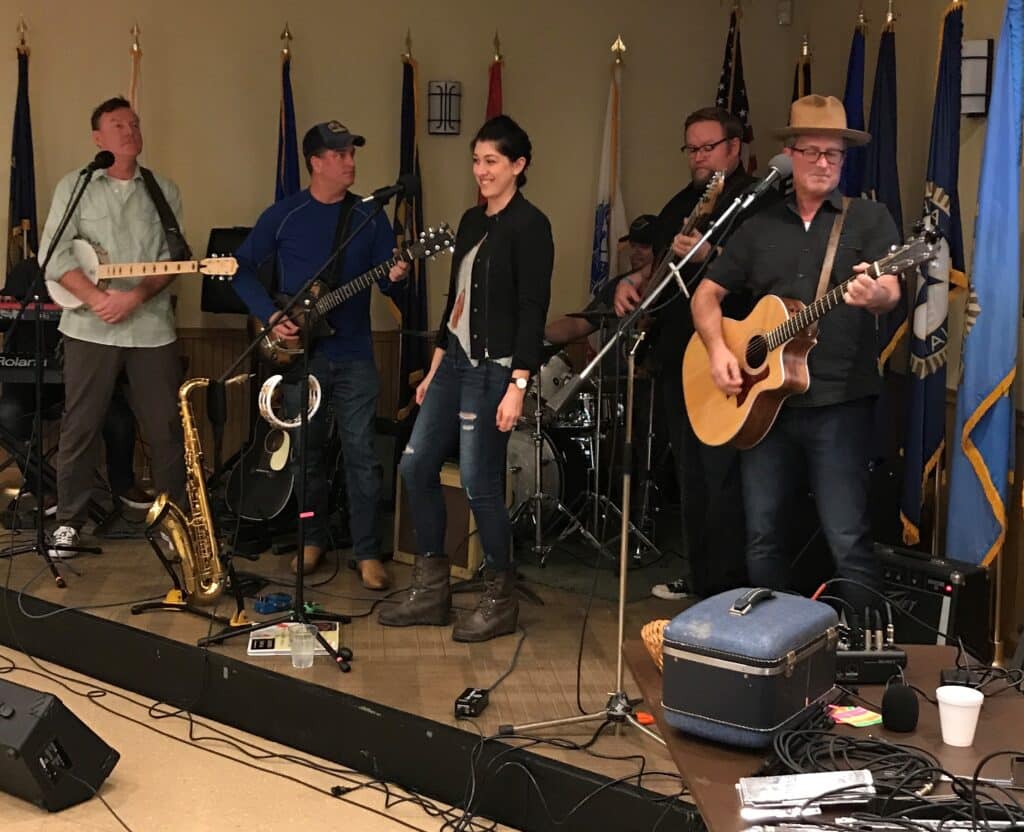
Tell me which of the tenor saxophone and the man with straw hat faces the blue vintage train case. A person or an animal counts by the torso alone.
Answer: the man with straw hat

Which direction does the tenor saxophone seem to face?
to the viewer's left

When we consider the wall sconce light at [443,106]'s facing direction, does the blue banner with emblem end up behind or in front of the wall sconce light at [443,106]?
in front

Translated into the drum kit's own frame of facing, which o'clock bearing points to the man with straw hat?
The man with straw hat is roughly at 10 o'clock from the drum kit.

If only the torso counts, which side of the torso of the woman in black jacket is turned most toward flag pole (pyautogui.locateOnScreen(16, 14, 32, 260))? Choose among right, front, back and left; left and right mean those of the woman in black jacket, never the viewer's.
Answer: right

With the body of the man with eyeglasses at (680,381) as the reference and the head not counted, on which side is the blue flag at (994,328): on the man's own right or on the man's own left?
on the man's own left

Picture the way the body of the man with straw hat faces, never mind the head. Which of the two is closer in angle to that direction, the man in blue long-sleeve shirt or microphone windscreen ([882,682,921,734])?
the microphone windscreen

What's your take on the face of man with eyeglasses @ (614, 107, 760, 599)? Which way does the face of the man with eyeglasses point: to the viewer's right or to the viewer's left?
to the viewer's left

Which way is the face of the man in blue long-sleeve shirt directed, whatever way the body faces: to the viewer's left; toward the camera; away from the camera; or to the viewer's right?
to the viewer's right

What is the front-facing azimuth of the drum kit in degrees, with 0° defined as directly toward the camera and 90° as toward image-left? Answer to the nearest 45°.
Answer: approximately 45°

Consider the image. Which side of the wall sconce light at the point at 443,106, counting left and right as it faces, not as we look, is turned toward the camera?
front
